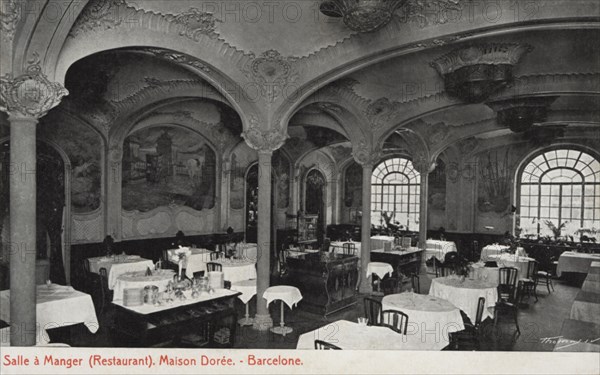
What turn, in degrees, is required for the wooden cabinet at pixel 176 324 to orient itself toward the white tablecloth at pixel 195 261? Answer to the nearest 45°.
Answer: approximately 135° to its left

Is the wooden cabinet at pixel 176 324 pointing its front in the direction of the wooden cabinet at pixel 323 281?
no

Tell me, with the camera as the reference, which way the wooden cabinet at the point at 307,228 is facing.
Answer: facing the viewer

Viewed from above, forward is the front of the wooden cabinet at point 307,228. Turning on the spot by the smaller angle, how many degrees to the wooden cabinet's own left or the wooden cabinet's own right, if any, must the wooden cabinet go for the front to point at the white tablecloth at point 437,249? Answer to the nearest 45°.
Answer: approximately 45° to the wooden cabinet's own left

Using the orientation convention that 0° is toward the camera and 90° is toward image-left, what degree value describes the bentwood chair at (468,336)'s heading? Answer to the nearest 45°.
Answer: approximately 90°

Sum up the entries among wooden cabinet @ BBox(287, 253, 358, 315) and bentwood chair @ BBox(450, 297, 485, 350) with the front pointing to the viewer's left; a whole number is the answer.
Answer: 1

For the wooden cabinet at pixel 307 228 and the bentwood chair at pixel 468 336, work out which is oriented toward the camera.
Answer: the wooden cabinet

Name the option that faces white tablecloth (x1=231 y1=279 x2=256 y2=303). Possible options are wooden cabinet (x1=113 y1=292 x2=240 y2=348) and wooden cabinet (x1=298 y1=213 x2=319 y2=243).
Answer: wooden cabinet (x1=298 y1=213 x2=319 y2=243)

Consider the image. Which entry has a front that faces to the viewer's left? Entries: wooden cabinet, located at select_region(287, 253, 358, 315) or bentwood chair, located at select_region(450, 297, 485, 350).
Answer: the bentwood chair

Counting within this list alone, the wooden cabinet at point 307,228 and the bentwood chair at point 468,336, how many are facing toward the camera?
1

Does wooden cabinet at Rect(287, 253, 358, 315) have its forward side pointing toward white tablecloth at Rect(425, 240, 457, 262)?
no

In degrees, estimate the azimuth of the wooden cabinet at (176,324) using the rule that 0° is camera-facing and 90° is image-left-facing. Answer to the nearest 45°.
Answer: approximately 315°

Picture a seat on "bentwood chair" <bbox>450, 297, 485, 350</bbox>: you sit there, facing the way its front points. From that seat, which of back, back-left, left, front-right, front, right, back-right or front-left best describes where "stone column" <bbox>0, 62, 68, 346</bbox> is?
front-left

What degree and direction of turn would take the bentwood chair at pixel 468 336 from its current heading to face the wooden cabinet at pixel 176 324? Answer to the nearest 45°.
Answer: approximately 45° to its left

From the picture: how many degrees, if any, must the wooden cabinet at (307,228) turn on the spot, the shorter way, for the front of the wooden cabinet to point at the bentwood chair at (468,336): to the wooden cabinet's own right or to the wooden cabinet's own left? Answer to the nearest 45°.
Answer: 0° — it already faces it
